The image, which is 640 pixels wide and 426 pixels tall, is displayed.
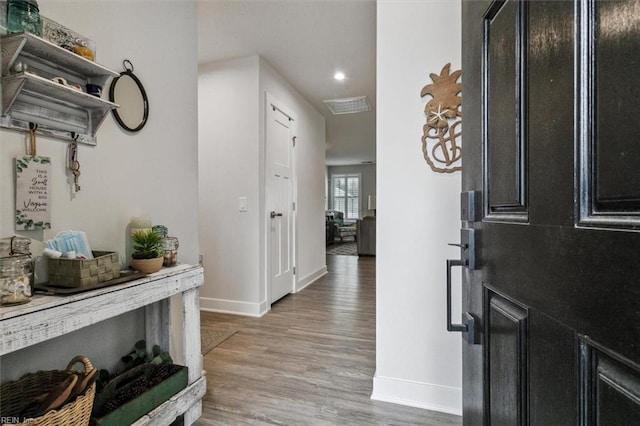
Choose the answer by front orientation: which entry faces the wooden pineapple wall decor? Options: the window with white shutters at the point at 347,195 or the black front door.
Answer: the window with white shutters

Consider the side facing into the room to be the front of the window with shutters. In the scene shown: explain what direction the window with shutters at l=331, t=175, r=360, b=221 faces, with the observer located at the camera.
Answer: facing the viewer

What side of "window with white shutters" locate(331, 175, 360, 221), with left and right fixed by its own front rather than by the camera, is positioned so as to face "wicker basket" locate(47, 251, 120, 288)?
front

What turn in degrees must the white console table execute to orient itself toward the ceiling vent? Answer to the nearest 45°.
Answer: approximately 90° to its left

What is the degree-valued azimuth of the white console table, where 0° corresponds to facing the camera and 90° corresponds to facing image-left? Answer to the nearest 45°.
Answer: approximately 315°

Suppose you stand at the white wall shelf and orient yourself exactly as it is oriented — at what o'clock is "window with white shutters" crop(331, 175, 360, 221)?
The window with white shutters is roughly at 9 o'clock from the white wall shelf.

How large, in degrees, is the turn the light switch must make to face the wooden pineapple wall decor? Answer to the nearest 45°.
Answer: approximately 45° to its left

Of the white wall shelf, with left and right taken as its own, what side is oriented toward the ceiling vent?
left

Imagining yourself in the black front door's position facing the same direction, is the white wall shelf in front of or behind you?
in front

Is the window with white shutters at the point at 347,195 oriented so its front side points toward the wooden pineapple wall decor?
yes

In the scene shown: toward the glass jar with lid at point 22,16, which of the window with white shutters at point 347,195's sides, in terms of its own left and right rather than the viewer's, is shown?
front

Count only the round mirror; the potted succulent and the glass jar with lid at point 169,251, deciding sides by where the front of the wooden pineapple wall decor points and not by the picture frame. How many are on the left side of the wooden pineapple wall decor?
0

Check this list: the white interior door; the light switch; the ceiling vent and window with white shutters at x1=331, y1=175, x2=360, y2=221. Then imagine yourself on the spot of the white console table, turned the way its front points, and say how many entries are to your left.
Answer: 4

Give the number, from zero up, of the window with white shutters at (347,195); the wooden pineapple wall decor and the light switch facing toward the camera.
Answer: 3

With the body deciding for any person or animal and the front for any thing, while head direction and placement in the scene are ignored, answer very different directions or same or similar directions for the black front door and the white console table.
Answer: very different directions

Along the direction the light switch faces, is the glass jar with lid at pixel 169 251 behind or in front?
in front

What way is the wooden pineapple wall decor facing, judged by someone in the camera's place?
facing the viewer

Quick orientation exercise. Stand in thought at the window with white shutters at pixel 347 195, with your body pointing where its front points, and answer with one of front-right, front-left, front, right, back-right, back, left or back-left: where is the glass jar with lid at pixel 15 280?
front

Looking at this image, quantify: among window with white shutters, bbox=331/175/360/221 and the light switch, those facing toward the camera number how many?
2

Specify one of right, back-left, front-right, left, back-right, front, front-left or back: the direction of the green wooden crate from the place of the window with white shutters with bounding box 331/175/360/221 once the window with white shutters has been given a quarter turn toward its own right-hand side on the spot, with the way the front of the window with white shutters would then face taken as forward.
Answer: left

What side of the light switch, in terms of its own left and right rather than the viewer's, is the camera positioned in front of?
front
